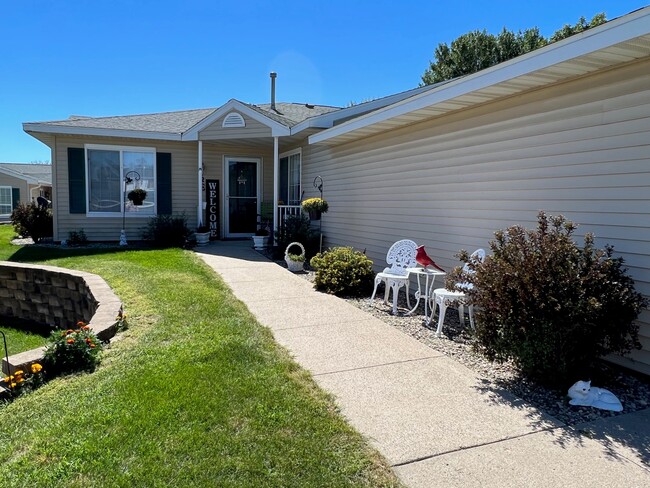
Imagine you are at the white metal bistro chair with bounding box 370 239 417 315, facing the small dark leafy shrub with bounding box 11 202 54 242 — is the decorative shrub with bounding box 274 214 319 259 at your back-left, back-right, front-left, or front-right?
front-right

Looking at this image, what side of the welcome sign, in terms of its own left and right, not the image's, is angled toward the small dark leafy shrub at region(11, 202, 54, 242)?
right

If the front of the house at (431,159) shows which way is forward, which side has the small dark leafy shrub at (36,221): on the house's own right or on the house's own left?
on the house's own right

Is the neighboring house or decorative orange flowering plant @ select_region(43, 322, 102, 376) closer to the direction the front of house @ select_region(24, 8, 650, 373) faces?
the decorative orange flowering plant

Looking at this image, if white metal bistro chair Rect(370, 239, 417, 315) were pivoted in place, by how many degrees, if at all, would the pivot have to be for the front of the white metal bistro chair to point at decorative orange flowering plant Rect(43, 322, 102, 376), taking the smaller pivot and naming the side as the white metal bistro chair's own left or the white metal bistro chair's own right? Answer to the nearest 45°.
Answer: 0° — it already faces it

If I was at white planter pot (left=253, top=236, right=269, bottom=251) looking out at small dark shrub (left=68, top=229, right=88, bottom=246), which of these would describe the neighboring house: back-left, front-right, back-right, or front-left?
front-right

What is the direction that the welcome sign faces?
toward the camera

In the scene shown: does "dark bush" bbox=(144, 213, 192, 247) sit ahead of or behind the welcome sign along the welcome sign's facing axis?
ahead

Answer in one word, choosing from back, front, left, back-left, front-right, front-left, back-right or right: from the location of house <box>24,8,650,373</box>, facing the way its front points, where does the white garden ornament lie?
front

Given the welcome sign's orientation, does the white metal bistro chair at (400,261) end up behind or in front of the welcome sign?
in front

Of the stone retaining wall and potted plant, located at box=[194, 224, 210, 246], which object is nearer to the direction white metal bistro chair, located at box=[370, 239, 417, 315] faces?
the stone retaining wall

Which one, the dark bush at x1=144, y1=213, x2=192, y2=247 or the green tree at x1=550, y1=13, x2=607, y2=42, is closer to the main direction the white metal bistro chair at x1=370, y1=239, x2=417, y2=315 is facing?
the dark bush

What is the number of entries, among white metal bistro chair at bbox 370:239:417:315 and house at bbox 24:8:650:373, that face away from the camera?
0
